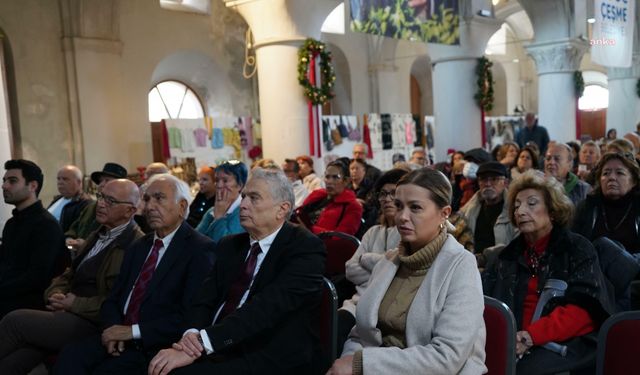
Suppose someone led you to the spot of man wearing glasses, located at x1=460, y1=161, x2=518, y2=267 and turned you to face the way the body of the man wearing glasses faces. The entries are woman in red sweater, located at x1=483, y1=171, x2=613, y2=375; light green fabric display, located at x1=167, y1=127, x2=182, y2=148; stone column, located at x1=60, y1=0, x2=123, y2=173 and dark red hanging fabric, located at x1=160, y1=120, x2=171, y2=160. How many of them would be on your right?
3

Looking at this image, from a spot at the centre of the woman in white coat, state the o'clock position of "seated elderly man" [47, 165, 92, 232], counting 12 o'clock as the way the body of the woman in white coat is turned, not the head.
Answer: The seated elderly man is roughly at 3 o'clock from the woman in white coat.

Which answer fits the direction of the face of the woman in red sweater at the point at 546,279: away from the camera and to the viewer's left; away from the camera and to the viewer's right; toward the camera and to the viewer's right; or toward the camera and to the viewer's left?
toward the camera and to the viewer's left

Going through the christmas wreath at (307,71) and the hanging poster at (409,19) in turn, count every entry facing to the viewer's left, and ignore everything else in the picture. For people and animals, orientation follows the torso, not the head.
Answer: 0

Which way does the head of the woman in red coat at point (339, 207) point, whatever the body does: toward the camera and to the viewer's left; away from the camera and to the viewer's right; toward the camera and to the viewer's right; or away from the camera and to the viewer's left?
toward the camera and to the viewer's left

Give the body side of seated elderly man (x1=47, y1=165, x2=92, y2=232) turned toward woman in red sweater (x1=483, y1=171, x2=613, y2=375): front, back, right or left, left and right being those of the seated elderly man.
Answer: left

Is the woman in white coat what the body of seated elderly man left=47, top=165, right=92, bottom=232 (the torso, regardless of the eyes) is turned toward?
no

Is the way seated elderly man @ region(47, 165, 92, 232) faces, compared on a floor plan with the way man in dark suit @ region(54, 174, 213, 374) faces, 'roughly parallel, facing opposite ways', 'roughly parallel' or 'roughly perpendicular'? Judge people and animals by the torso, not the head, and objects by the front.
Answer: roughly parallel

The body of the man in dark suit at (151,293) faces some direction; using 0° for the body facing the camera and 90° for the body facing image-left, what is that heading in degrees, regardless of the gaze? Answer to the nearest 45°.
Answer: approximately 45°

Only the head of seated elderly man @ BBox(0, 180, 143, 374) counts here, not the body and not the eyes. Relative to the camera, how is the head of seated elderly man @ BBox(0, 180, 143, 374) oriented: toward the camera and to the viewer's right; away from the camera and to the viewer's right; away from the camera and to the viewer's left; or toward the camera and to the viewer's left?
toward the camera and to the viewer's left

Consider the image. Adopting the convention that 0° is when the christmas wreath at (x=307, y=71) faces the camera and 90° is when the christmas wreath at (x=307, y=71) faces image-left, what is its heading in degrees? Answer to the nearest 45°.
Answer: approximately 315°

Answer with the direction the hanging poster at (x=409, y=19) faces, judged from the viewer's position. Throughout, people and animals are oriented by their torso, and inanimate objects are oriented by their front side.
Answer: facing the viewer and to the right of the viewer

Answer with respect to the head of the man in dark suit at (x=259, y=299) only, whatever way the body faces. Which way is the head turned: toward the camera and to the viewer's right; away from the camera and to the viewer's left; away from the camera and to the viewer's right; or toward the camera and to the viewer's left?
toward the camera and to the viewer's left

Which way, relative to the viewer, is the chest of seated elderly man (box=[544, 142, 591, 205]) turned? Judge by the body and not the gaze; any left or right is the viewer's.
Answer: facing the viewer and to the left of the viewer

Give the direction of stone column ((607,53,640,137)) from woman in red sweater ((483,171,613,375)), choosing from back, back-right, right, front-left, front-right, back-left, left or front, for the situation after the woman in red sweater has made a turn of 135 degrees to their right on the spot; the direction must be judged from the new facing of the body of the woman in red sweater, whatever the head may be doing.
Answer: front

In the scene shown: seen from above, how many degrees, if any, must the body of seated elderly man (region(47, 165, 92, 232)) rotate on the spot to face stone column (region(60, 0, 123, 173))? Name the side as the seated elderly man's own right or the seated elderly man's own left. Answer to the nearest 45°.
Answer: approximately 135° to the seated elderly man's own right

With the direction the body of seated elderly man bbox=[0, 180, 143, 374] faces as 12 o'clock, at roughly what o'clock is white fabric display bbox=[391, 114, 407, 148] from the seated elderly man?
The white fabric display is roughly at 6 o'clock from the seated elderly man.

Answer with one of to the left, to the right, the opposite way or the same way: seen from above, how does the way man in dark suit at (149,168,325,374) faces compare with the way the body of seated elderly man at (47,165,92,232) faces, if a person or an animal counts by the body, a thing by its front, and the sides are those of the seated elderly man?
the same way

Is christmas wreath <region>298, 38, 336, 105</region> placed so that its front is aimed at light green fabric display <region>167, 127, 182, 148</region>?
no
